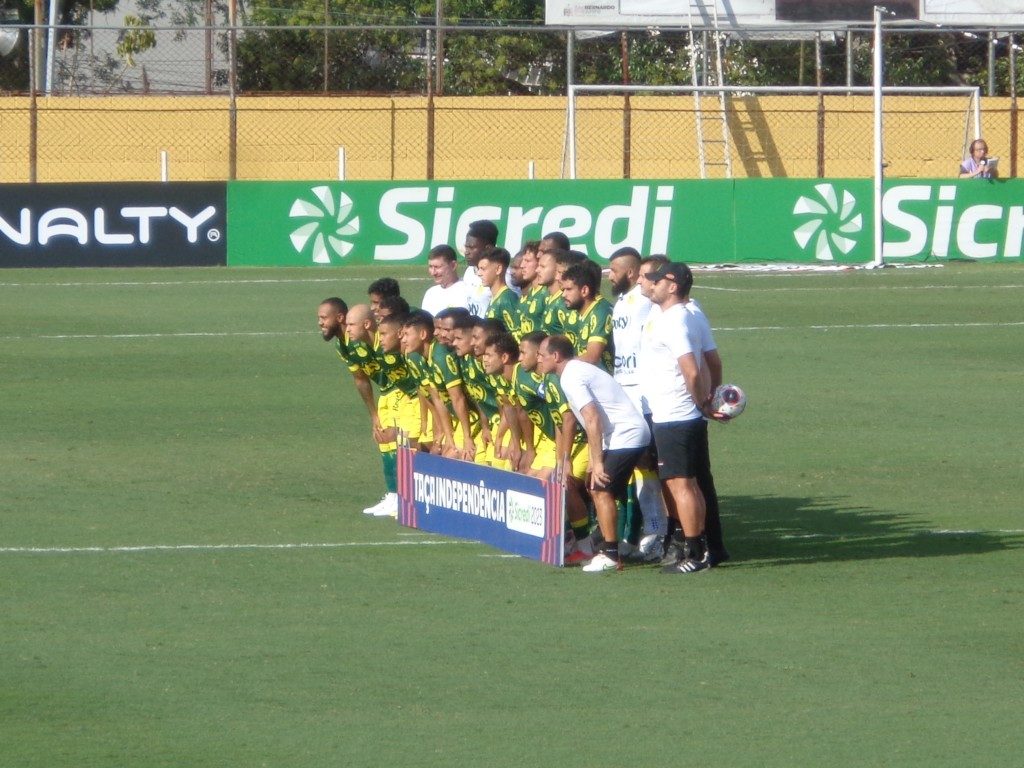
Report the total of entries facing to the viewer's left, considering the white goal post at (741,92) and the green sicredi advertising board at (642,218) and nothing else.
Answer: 0

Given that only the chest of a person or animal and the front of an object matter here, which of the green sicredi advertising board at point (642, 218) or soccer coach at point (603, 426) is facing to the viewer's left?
the soccer coach

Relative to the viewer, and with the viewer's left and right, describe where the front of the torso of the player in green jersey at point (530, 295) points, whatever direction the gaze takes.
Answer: facing the viewer and to the left of the viewer

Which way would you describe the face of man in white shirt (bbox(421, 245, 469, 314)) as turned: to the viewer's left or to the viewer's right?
to the viewer's left

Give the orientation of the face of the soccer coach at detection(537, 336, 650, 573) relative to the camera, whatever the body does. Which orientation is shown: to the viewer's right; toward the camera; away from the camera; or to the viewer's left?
to the viewer's left

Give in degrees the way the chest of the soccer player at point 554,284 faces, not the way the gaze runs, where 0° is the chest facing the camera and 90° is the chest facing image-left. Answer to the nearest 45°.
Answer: approximately 45°

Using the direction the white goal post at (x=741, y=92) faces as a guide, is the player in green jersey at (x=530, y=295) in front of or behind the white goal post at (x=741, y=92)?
in front

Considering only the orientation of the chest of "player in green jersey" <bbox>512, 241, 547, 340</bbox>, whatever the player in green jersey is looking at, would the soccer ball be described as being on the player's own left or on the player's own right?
on the player's own left

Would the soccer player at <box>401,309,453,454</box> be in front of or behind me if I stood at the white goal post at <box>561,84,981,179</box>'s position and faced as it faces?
in front

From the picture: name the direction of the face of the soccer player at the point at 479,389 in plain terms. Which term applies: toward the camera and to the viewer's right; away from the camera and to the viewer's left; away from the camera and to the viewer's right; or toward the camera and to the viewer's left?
toward the camera and to the viewer's left

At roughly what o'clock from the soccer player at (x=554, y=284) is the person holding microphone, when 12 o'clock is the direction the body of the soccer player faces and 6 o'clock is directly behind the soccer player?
The person holding microphone is roughly at 5 o'clock from the soccer player.

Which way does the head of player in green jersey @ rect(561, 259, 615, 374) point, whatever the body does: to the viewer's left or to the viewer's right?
to the viewer's left

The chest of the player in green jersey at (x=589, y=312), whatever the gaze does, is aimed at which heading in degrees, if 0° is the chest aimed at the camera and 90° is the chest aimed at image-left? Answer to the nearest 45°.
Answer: approximately 45°
